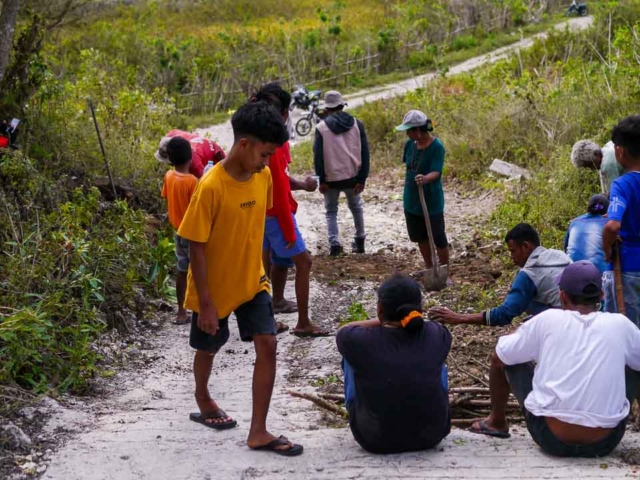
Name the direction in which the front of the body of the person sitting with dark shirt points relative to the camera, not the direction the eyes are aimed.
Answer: away from the camera

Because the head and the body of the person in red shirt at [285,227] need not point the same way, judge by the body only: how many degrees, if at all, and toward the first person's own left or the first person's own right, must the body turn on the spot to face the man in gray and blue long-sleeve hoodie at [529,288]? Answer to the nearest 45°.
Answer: approximately 45° to the first person's own right

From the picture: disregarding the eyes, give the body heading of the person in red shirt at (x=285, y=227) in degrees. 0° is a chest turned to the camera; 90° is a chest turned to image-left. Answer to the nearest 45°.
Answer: approximately 270°

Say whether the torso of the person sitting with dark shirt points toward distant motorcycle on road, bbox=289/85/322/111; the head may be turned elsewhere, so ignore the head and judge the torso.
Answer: yes

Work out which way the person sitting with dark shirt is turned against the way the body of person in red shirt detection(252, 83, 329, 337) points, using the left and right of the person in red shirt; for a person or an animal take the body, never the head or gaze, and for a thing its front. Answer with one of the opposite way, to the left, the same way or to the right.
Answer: to the left

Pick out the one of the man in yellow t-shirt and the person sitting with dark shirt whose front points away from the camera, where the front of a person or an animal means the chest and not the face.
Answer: the person sitting with dark shirt

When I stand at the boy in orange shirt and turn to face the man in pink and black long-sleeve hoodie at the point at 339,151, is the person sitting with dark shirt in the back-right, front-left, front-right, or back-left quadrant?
back-right

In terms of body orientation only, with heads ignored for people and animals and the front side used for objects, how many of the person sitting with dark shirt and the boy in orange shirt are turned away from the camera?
2

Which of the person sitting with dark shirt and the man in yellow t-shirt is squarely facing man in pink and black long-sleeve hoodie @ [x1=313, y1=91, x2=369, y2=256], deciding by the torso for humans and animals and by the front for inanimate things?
the person sitting with dark shirt

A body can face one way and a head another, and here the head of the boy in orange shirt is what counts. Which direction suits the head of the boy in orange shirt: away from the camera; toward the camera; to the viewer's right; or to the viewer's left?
away from the camera

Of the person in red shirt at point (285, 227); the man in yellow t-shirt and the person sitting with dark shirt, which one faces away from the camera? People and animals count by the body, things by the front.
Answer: the person sitting with dark shirt

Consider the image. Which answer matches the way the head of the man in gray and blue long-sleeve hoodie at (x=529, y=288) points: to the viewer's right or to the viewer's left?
to the viewer's left

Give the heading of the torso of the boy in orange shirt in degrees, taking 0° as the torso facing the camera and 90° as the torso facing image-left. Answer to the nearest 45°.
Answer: approximately 180°

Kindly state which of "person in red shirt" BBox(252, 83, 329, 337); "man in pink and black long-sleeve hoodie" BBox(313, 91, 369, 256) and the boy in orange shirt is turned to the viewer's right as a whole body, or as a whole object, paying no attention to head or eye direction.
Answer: the person in red shirt

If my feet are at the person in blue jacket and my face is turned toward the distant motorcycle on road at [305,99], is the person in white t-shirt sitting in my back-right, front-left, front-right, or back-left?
back-left

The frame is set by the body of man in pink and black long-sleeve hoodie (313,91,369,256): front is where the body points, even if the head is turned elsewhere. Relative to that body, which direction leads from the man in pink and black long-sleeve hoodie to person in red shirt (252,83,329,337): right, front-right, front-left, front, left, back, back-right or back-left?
back
